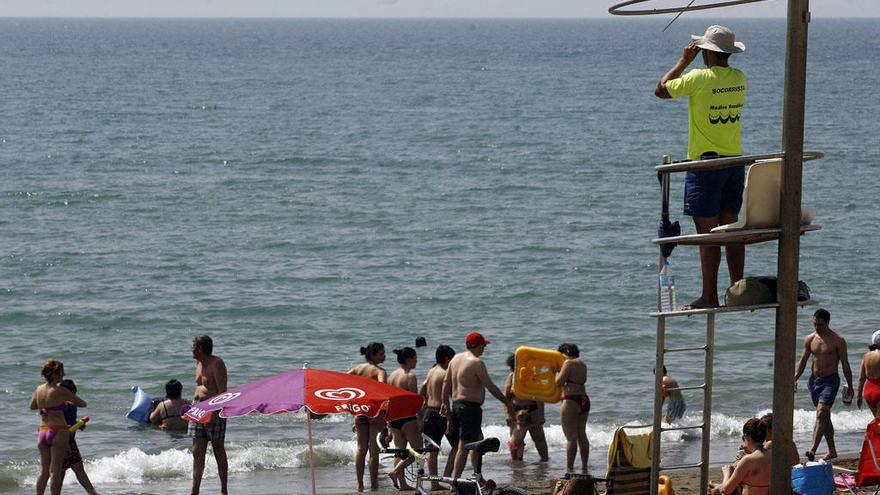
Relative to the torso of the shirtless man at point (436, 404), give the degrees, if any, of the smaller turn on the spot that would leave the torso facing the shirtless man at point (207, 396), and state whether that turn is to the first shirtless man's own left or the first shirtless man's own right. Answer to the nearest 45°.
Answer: approximately 135° to the first shirtless man's own left

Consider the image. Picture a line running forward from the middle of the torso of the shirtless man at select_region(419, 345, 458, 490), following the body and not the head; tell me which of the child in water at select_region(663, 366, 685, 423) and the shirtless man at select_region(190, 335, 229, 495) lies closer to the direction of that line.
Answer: the child in water

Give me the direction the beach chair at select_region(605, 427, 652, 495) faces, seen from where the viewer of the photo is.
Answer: facing away from the viewer

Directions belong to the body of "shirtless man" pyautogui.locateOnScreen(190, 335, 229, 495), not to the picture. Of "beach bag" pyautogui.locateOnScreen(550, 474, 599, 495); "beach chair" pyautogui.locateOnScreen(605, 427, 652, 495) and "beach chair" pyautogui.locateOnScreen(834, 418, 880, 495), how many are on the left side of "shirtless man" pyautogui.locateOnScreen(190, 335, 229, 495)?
3

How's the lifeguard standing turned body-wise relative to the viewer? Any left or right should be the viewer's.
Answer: facing away from the viewer and to the left of the viewer

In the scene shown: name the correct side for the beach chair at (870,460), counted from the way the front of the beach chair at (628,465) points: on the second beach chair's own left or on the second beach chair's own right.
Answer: on the second beach chair's own right

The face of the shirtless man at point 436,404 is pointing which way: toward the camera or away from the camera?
away from the camera
